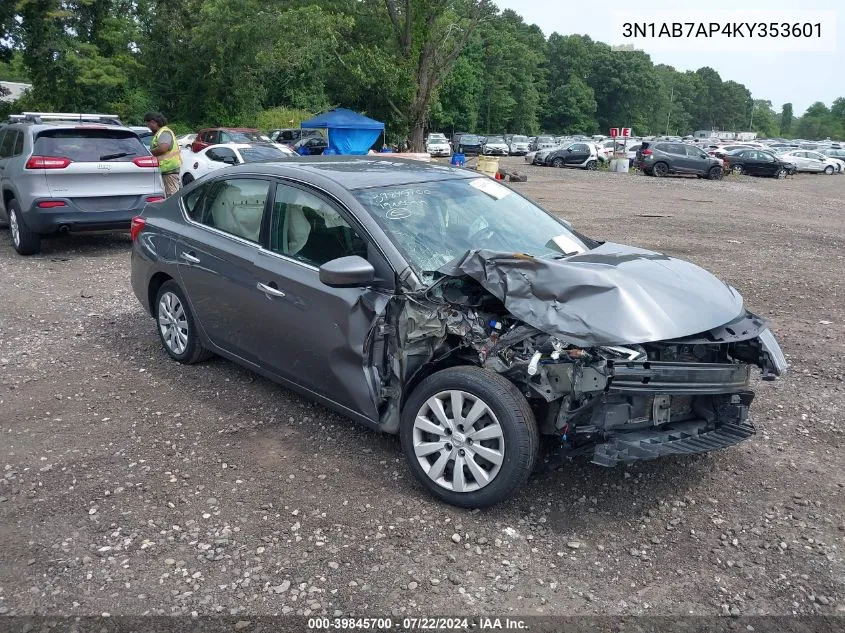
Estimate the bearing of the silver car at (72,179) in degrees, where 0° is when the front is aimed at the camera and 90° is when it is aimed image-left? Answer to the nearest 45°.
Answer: approximately 135°

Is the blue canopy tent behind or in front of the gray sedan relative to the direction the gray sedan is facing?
behind

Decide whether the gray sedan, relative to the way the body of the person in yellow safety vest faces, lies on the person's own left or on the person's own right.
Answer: on the person's own left

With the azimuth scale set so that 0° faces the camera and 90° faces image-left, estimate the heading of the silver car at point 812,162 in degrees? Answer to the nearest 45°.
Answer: approximately 270°

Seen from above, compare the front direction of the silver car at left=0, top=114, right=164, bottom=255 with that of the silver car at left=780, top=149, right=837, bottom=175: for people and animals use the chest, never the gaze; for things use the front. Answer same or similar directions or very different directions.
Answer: very different directions
